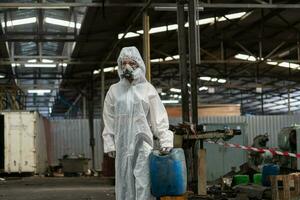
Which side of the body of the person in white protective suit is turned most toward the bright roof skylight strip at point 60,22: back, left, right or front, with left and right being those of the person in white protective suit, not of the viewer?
back

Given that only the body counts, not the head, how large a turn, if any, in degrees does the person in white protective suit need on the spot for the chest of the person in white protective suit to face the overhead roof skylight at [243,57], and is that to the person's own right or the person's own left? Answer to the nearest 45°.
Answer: approximately 180°

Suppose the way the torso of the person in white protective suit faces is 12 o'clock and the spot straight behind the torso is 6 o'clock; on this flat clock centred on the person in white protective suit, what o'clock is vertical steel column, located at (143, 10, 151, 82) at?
The vertical steel column is roughly at 6 o'clock from the person in white protective suit.

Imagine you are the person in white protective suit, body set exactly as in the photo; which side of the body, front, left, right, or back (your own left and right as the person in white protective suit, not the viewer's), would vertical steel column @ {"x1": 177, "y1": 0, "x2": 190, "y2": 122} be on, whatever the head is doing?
back

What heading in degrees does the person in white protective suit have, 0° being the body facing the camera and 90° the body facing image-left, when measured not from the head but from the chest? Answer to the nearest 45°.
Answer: approximately 0°

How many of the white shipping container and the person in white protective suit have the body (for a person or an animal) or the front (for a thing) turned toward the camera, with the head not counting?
2
